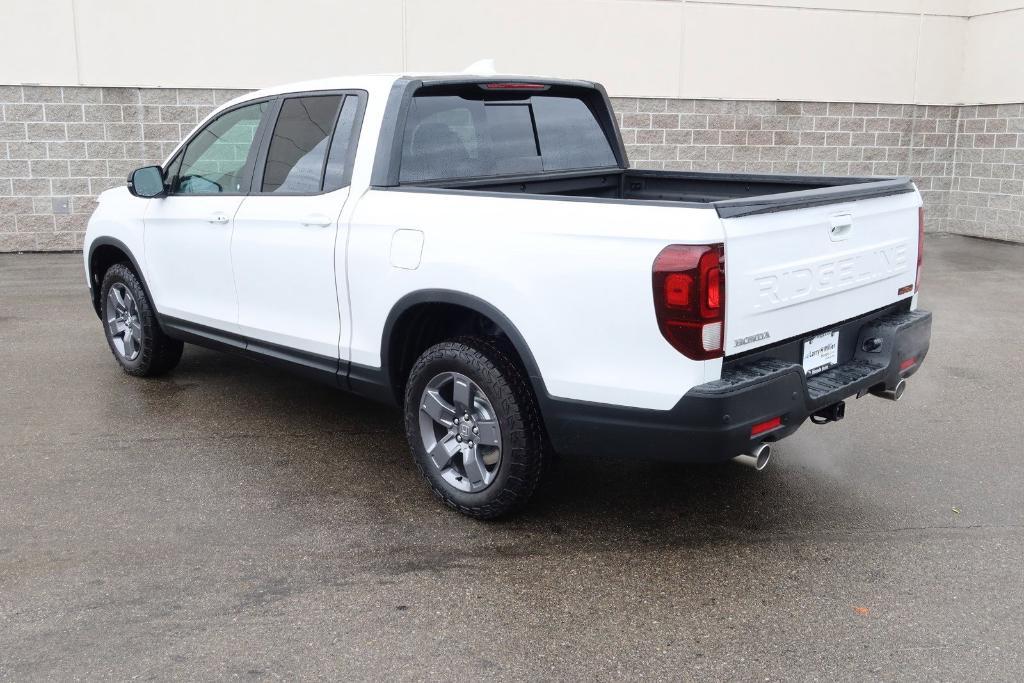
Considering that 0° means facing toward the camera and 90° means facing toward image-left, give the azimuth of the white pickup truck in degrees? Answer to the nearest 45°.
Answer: approximately 135°
